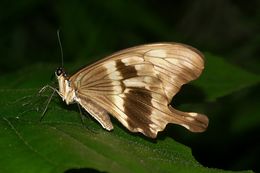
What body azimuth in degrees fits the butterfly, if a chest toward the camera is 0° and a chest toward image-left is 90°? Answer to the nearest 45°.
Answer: approximately 90°

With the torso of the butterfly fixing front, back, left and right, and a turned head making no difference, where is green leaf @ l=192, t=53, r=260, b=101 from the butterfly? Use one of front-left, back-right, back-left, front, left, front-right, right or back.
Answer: back-right
